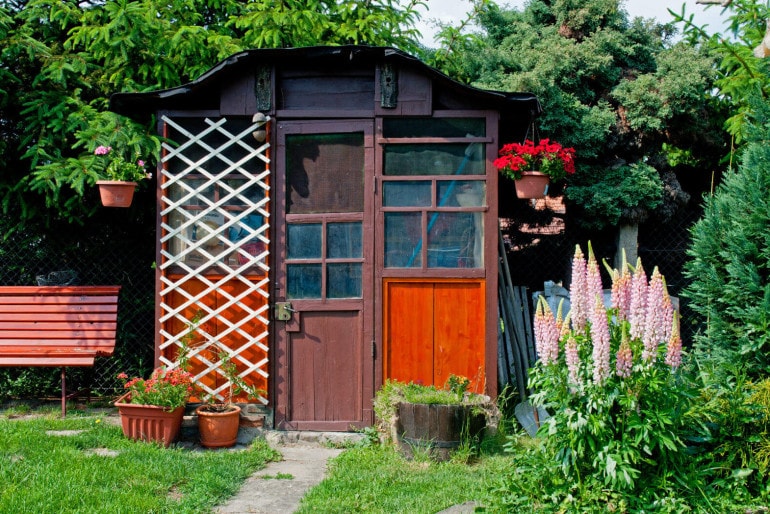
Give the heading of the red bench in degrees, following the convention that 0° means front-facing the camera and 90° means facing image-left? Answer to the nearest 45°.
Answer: approximately 0°

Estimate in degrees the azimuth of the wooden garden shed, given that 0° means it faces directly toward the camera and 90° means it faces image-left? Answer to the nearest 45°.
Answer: approximately 0°

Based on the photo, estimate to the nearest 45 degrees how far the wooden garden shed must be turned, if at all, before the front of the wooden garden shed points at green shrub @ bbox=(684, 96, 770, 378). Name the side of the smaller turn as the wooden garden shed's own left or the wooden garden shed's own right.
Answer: approximately 45° to the wooden garden shed's own left

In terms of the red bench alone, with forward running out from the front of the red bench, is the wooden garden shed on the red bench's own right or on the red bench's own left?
on the red bench's own left
